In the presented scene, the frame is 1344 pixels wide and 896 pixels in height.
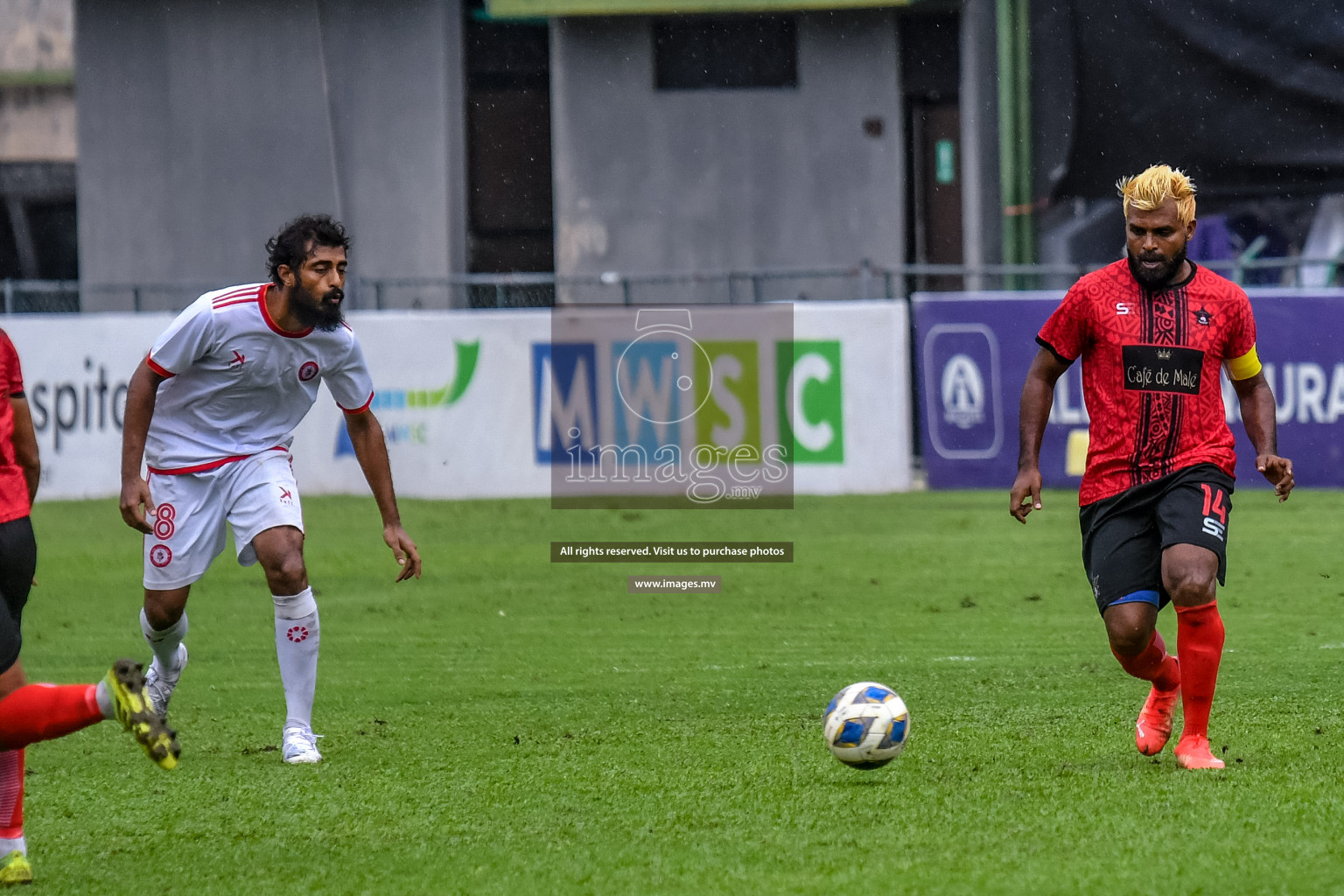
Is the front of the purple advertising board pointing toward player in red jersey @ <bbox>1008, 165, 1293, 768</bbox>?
yes

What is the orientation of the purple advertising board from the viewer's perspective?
toward the camera

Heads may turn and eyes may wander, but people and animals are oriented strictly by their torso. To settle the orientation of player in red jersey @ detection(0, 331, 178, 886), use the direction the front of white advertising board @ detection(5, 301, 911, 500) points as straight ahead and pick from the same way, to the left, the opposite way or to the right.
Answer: to the right

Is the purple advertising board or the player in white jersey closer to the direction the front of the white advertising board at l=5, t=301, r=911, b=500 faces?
the player in white jersey

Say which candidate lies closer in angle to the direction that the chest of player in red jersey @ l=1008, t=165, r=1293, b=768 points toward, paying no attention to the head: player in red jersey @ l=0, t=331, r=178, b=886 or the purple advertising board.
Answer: the player in red jersey

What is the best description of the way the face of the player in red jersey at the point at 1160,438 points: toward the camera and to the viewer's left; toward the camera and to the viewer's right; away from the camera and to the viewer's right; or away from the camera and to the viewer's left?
toward the camera and to the viewer's left

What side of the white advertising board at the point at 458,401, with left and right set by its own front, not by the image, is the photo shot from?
front

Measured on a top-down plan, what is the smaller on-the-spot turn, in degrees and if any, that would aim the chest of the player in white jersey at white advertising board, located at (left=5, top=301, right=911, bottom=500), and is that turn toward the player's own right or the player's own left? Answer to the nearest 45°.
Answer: approximately 135° to the player's own left

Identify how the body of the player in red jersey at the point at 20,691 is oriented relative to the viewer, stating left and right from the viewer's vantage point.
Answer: facing to the left of the viewer

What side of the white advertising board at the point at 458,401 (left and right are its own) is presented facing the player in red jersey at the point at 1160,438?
front

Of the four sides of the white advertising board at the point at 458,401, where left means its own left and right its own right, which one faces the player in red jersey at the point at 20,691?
front

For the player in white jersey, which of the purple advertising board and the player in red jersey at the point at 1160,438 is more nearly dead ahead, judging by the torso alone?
the player in red jersey

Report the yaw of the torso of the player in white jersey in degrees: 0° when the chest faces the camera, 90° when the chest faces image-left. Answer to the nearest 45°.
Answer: approximately 315°

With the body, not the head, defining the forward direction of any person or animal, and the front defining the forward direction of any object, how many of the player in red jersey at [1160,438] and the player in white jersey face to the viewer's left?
0
